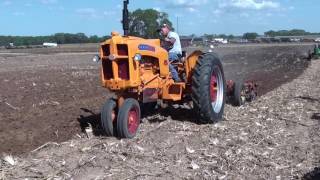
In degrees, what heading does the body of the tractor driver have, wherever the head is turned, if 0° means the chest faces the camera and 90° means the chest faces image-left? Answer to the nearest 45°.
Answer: approximately 45°

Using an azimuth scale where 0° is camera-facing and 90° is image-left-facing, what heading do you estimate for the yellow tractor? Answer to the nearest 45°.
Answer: approximately 45°
